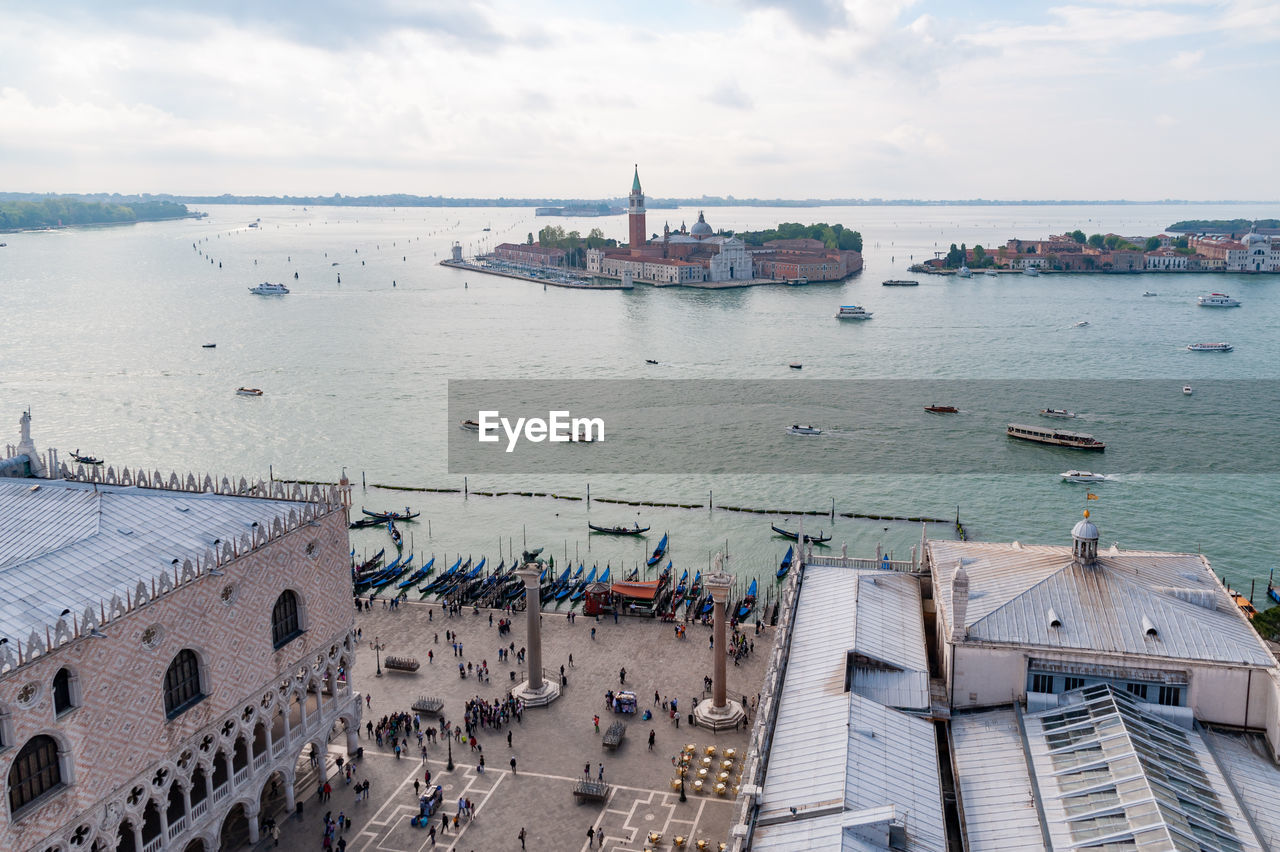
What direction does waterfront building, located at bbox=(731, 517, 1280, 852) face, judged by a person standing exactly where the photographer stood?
facing to the left of the viewer

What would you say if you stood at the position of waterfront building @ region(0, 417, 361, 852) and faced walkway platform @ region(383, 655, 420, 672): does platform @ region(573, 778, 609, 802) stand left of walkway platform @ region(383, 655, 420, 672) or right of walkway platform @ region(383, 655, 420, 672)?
right

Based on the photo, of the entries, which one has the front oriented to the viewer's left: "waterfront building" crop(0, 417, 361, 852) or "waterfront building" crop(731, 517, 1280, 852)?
"waterfront building" crop(731, 517, 1280, 852)

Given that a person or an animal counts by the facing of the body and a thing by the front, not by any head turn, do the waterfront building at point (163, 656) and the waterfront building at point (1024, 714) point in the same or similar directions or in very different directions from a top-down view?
very different directions

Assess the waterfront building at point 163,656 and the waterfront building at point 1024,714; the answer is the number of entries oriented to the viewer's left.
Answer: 1

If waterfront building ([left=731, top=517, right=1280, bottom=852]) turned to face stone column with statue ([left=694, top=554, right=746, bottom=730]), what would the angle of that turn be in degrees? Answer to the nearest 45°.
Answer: approximately 45° to its right

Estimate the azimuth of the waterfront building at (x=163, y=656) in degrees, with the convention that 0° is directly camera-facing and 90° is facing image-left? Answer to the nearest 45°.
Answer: approximately 315°

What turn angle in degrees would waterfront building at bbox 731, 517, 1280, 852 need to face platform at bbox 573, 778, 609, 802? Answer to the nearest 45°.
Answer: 0° — it already faces it
